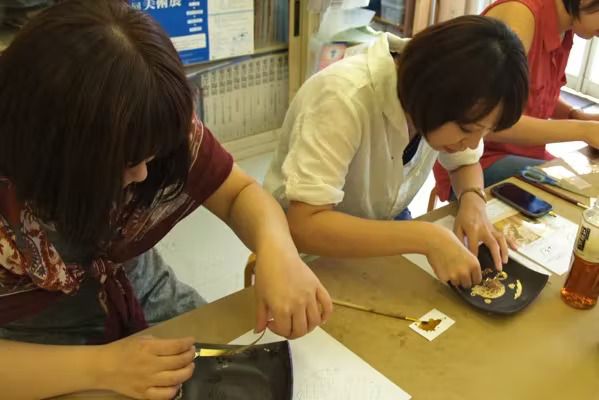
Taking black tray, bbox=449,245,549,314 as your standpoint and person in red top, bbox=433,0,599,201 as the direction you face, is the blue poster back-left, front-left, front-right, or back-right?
front-left

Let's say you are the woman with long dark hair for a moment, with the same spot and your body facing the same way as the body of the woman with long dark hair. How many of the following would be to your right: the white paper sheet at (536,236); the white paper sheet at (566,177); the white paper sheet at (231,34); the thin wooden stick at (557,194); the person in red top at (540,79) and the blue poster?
0

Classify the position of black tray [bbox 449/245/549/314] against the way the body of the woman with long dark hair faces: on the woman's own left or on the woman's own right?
on the woman's own left

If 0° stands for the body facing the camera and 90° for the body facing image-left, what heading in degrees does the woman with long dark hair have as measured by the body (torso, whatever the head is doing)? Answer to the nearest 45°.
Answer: approximately 315°

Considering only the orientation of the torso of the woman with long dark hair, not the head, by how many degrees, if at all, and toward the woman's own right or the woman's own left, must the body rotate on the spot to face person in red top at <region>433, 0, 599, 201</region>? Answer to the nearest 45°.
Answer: approximately 90° to the woman's own left

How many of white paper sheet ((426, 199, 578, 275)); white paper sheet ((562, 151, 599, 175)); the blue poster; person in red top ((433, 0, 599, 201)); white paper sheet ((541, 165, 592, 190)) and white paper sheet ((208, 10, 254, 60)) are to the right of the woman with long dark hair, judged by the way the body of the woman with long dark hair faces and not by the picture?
0

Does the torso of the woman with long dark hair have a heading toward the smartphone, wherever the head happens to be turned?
no

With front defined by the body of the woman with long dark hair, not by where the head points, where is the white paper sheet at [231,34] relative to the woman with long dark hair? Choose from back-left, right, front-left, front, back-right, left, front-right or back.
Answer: back-left

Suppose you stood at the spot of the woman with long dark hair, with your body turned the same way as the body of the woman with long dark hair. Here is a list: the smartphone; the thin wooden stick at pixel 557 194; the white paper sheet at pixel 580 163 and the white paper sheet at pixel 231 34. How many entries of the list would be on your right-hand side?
0
